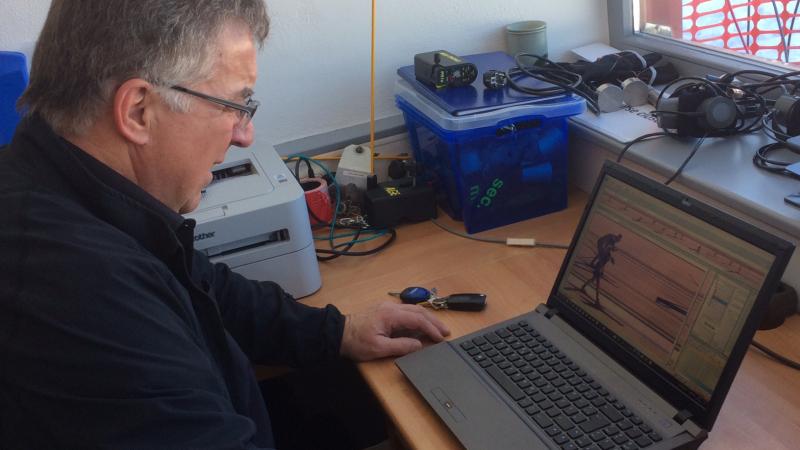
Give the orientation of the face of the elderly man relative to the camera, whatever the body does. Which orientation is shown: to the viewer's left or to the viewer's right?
to the viewer's right

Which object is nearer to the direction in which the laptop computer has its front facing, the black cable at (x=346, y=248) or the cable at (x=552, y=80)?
the black cable

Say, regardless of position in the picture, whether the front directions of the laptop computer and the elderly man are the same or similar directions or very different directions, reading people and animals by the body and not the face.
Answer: very different directions

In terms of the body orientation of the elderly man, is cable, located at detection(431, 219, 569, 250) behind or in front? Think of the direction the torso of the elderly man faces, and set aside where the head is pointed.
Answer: in front

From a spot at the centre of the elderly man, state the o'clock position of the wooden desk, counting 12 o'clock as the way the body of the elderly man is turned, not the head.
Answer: The wooden desk is roughly at 11 o'clock from the elderly man.

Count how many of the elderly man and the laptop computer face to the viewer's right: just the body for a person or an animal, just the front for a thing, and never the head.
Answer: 1

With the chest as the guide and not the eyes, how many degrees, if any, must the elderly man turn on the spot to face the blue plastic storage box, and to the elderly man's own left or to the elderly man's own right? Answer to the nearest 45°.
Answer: approximately 45° to the elderly man's own left

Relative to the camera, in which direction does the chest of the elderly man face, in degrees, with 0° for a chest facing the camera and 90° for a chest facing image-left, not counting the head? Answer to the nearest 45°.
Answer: approximately 270°

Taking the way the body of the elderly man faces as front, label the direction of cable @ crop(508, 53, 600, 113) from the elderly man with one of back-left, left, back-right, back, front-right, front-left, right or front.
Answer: front-left
